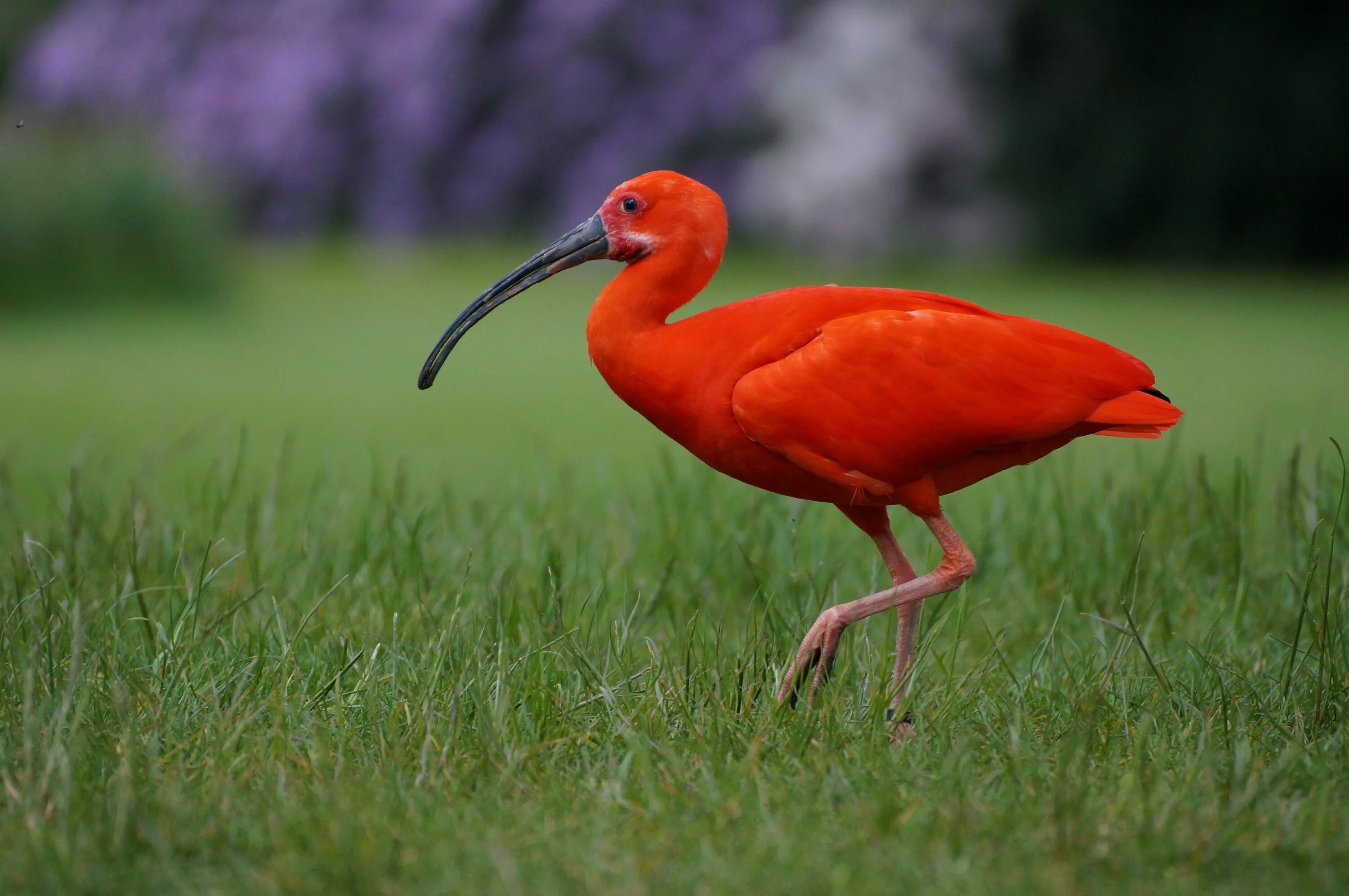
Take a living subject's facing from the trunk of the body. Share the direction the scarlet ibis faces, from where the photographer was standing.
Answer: facing to the left of the viewer

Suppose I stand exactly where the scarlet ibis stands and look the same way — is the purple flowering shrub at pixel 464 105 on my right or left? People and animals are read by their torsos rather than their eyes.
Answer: on my right
